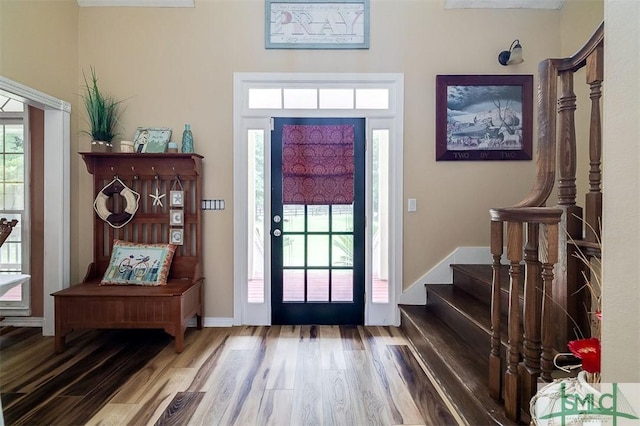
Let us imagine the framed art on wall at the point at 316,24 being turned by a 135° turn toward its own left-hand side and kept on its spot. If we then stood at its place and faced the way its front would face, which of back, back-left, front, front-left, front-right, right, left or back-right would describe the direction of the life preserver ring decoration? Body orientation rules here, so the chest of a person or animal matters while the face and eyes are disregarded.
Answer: back-left

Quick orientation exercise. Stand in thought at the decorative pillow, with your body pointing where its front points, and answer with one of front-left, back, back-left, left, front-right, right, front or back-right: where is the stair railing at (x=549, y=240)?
front-left

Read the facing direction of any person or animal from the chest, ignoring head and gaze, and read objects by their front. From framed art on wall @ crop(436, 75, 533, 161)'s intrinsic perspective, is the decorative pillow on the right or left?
on its right

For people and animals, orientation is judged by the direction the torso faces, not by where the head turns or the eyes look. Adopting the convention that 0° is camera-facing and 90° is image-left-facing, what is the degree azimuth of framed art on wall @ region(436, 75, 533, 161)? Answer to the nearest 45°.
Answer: approximately 0°

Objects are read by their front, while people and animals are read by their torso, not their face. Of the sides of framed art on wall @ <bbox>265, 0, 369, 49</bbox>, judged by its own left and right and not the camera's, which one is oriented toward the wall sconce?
left

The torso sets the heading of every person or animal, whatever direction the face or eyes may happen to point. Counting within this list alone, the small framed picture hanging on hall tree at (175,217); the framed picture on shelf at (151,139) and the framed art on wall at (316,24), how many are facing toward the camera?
3

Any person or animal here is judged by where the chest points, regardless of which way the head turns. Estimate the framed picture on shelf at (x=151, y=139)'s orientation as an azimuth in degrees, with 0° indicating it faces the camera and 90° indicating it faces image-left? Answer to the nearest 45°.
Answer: approximately 0°
